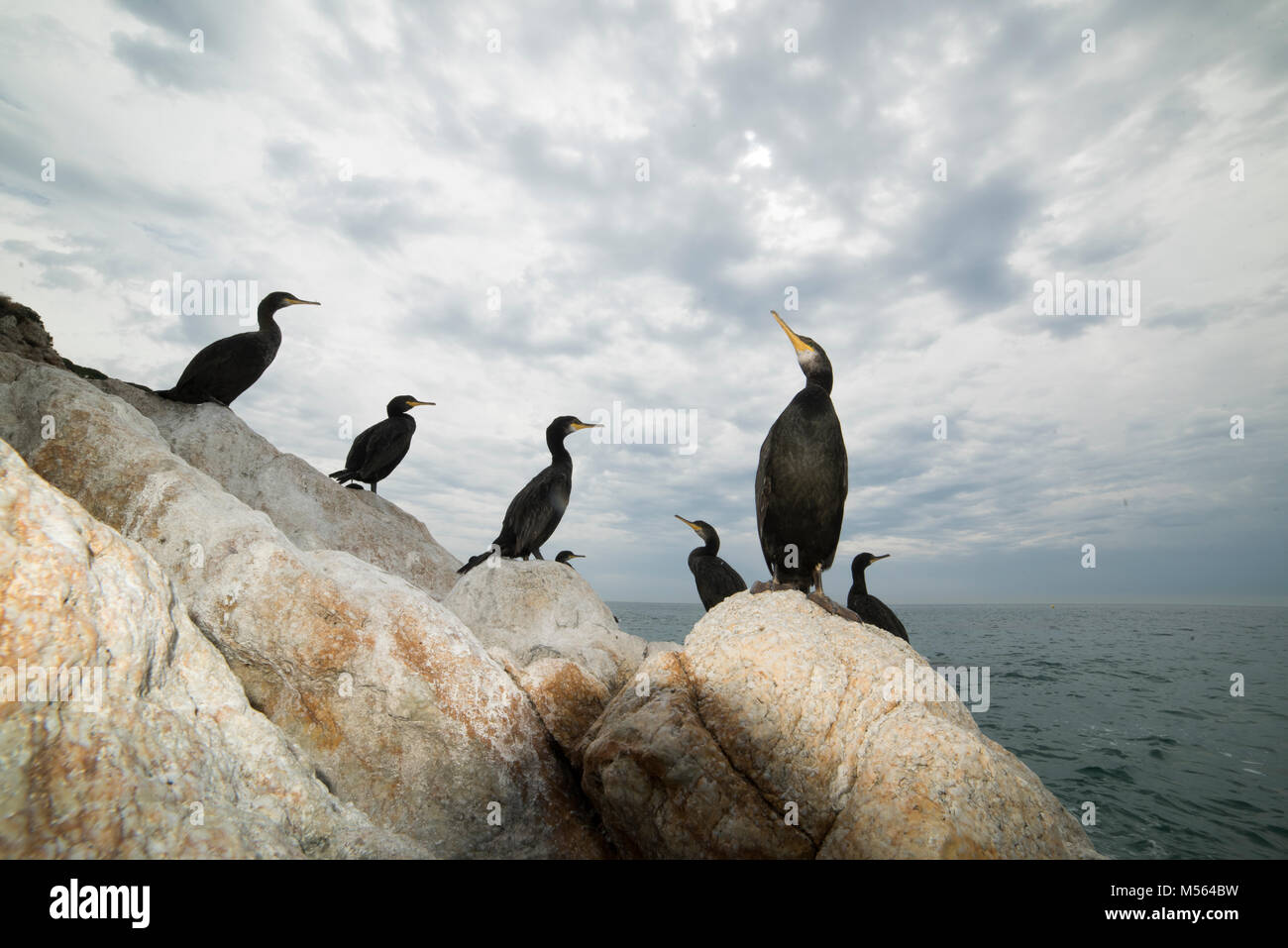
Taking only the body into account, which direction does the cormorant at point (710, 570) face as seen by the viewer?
to the viewer's left

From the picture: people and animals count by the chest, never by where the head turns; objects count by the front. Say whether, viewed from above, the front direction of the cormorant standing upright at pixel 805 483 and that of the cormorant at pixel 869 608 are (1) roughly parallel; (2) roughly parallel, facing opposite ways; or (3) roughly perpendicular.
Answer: roughly perpendicular

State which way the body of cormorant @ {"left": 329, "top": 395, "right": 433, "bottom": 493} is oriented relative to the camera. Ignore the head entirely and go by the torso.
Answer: to the viewer's right

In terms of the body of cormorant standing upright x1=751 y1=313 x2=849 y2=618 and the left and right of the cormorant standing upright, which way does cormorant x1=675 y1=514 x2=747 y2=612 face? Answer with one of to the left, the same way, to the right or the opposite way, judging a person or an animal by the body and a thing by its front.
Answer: to the right

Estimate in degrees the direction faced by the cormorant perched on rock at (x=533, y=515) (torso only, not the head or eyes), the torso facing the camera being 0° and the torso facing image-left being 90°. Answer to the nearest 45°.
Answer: approximately 270°

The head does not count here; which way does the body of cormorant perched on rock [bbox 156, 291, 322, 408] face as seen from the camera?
to the viewer's right

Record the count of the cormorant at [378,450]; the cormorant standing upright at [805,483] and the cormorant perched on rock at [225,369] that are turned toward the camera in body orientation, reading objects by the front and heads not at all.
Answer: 1

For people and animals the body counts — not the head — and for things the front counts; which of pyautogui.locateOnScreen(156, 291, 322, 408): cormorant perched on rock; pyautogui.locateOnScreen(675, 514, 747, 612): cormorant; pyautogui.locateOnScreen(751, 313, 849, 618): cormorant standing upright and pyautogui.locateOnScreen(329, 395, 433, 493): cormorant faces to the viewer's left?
pyautogui.locateOnScreen(675, 514, 747, 612): cormorant

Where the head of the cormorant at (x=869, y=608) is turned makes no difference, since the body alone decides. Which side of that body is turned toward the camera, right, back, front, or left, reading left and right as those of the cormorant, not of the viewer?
left
